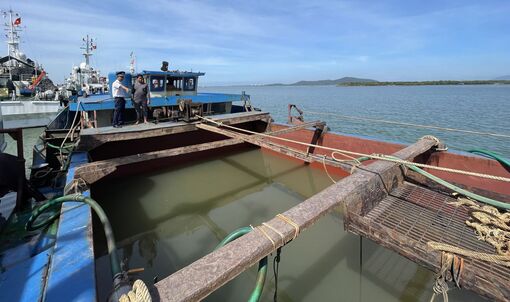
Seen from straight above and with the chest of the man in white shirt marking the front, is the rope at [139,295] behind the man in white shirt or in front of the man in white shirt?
in front

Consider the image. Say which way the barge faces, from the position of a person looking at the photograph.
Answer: facing the viewer and to the right of the viewer

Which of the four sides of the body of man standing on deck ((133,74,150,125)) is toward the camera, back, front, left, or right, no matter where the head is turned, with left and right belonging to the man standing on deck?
front

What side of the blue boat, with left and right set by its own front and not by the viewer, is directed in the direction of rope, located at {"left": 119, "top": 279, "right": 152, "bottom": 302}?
front

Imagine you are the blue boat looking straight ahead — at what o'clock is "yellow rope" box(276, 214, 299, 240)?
The yellow rope is roughly at 11 o'clock from the blue boat.

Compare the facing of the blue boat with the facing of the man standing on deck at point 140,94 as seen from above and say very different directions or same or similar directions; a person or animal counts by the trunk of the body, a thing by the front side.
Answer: same or similar directions

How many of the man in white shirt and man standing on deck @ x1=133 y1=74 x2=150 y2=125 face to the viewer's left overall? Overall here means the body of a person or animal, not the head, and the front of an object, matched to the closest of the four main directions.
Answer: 0
